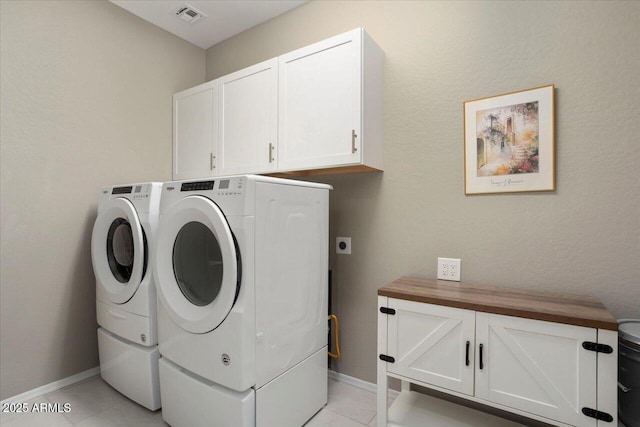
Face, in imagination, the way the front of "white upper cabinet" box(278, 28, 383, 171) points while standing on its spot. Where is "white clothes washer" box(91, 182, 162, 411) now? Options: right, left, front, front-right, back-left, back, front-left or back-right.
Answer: front-right

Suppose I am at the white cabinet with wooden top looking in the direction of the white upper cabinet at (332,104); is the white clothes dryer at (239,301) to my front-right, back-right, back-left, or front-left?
front-left

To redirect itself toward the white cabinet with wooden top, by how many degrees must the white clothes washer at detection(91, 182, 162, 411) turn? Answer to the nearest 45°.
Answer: approximately 90° to its left

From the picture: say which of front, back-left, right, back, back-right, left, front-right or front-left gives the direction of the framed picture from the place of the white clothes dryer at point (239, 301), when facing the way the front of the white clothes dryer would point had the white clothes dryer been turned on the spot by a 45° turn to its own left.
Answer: left

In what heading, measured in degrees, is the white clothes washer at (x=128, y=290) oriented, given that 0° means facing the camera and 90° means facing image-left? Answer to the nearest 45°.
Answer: approximately 45°

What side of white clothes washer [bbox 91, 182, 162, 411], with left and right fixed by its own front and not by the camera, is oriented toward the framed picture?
left

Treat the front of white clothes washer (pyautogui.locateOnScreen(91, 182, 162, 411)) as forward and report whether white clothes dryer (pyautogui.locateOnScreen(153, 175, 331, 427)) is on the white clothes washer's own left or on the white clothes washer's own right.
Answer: on the white clothes washer's own left

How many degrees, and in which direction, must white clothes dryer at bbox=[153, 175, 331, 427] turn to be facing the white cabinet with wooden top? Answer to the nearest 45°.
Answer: approximately 90° to its left

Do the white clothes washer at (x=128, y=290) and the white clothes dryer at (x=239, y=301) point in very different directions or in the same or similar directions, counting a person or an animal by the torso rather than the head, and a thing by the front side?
same or similar directions

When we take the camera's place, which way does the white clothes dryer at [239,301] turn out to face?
facing the viewer and to the left of the viewer

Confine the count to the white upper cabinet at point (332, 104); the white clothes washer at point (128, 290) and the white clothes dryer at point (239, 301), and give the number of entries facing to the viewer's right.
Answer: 0
